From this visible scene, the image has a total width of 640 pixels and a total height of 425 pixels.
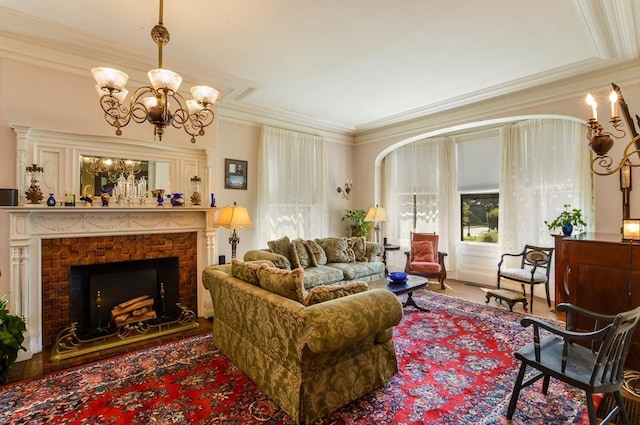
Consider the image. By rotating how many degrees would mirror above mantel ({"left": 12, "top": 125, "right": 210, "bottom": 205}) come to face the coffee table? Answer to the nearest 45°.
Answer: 0° — it already faces it

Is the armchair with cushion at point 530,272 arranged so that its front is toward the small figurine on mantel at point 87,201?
yes

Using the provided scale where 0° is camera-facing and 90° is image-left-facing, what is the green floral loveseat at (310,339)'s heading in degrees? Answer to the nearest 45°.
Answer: approximately 225°

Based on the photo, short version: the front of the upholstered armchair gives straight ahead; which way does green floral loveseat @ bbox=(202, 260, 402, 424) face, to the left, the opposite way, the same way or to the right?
the opposite way

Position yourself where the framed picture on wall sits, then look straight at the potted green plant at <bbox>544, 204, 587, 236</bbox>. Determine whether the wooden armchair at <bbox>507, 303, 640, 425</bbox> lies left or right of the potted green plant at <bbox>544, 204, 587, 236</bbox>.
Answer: right

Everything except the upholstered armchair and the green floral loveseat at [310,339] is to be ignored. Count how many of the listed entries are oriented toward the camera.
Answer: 1

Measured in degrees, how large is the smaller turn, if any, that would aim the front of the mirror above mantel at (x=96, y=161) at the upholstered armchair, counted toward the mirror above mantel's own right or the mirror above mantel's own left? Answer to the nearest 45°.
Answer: approximately 45° to the mirror above mantel's own left

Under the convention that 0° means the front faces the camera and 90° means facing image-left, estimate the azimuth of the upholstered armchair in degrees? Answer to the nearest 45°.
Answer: approximately 0°

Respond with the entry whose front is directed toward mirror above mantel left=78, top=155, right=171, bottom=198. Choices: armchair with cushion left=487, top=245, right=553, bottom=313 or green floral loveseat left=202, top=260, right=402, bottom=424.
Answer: the armchair with cushion

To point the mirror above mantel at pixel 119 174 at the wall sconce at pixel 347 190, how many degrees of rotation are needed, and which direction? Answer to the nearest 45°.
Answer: approximately 45° to its left

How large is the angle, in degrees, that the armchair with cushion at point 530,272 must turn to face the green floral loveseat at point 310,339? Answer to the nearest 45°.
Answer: approximately 45° to its left
